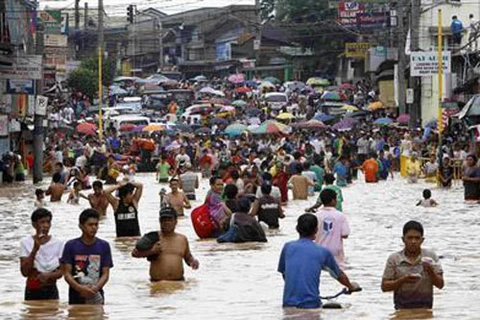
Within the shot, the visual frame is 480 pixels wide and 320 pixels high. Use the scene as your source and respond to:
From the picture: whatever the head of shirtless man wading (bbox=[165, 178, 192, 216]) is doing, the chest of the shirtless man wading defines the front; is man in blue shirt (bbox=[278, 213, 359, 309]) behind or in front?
in front

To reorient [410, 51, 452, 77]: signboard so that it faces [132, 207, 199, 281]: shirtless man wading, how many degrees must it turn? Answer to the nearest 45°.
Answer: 0° — it already faces them

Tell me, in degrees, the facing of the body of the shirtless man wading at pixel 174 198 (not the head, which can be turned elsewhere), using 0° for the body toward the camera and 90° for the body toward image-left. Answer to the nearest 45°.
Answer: approximately 0°

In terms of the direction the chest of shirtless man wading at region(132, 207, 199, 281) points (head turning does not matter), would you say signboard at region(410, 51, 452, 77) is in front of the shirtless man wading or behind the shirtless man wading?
behind

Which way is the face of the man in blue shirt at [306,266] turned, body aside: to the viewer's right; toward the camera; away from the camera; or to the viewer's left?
away from the camera

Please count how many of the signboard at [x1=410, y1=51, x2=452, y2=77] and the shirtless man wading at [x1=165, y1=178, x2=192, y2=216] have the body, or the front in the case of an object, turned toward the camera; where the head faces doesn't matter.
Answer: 2

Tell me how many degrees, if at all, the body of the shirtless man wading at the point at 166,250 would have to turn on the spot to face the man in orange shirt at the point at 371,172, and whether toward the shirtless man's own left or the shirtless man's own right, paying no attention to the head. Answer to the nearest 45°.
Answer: approximately 180°

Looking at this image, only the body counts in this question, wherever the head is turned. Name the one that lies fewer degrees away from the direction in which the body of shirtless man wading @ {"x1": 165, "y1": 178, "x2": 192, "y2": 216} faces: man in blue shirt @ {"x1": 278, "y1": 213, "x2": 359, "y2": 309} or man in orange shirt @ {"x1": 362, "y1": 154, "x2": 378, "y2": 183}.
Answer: the man in blue shirt

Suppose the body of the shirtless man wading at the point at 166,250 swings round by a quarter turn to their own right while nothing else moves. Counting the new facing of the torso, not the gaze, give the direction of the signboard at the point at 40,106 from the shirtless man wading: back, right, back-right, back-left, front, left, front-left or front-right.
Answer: right

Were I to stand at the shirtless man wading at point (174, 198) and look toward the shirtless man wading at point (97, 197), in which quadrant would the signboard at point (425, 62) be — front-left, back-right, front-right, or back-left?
back-right

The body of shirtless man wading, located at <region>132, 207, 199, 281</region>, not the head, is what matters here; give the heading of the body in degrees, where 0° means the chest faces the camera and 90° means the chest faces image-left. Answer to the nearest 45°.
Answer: approximately 0°
